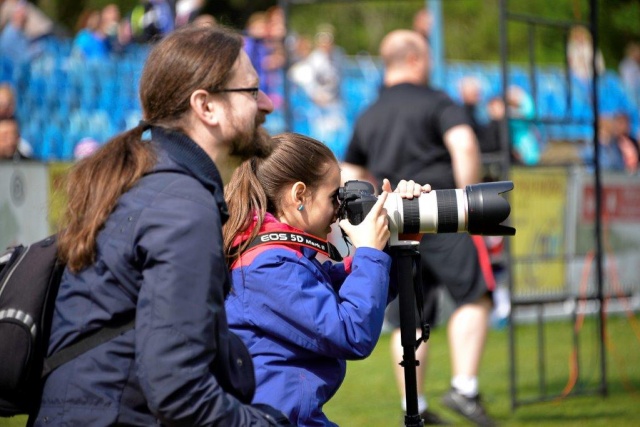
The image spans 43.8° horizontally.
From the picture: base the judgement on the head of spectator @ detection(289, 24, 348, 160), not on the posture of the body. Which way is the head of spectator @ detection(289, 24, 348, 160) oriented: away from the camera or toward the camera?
toward the camera

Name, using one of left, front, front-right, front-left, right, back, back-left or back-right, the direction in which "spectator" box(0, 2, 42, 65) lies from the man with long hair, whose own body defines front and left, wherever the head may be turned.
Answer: left

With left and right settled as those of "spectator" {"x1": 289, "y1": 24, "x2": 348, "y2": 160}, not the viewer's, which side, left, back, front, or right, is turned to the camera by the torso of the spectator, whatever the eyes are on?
front

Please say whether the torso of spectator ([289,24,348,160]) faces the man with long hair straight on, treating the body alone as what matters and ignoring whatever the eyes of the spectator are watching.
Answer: yes

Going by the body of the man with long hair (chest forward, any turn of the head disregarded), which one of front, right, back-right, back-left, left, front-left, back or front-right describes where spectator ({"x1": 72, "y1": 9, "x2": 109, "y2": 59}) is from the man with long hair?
left

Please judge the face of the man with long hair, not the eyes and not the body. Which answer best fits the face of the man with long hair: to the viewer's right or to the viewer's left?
to the viewer's right

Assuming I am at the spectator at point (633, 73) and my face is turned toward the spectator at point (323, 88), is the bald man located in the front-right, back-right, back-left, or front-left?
front-left

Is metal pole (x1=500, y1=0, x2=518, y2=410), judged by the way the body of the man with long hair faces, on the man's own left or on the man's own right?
on the man's own left

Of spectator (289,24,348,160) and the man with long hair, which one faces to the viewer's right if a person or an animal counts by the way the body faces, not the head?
the man with long hair

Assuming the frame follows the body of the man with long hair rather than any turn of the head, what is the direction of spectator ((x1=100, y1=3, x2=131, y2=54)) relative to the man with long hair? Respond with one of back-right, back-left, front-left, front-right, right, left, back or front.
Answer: left

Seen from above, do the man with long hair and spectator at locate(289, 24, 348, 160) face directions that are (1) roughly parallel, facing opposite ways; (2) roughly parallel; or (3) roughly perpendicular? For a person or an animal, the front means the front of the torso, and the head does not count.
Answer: roughly perpendicular

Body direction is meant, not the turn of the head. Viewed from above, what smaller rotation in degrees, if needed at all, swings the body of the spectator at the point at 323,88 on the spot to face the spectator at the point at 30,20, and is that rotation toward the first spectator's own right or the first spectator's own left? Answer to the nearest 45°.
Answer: approximately 45° to the first spectator's own right

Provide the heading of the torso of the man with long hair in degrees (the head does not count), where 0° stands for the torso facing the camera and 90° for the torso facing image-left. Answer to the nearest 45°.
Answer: approximately 270°

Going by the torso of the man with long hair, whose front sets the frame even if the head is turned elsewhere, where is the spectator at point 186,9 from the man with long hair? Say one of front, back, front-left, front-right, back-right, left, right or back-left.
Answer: left
